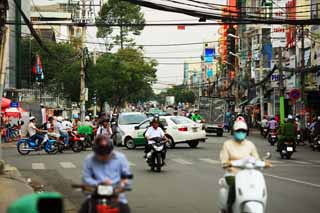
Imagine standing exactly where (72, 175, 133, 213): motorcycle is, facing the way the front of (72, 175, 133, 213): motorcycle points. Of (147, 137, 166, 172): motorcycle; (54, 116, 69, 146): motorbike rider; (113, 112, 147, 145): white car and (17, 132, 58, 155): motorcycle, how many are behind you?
4

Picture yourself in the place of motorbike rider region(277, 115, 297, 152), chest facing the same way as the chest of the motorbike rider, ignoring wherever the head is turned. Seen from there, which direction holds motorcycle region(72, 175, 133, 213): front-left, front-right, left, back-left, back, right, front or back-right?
back

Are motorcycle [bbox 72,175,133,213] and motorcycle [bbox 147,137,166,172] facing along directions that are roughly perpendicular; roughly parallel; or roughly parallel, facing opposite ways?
roughly parallel

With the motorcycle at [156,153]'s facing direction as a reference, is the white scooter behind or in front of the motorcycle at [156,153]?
in front

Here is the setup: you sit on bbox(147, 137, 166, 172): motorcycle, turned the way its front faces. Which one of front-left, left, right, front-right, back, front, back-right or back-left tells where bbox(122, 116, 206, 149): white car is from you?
back

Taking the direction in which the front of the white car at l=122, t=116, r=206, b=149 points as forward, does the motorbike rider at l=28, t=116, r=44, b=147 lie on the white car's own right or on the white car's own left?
on the white car's own left

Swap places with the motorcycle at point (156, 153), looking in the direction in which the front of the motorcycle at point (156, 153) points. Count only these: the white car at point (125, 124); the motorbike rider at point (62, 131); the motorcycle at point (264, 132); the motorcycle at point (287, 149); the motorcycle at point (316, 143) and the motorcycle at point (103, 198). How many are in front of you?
1

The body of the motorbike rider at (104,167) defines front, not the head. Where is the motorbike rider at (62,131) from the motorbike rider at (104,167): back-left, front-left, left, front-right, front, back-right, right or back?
back

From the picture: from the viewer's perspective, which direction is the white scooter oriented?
toward the camera
